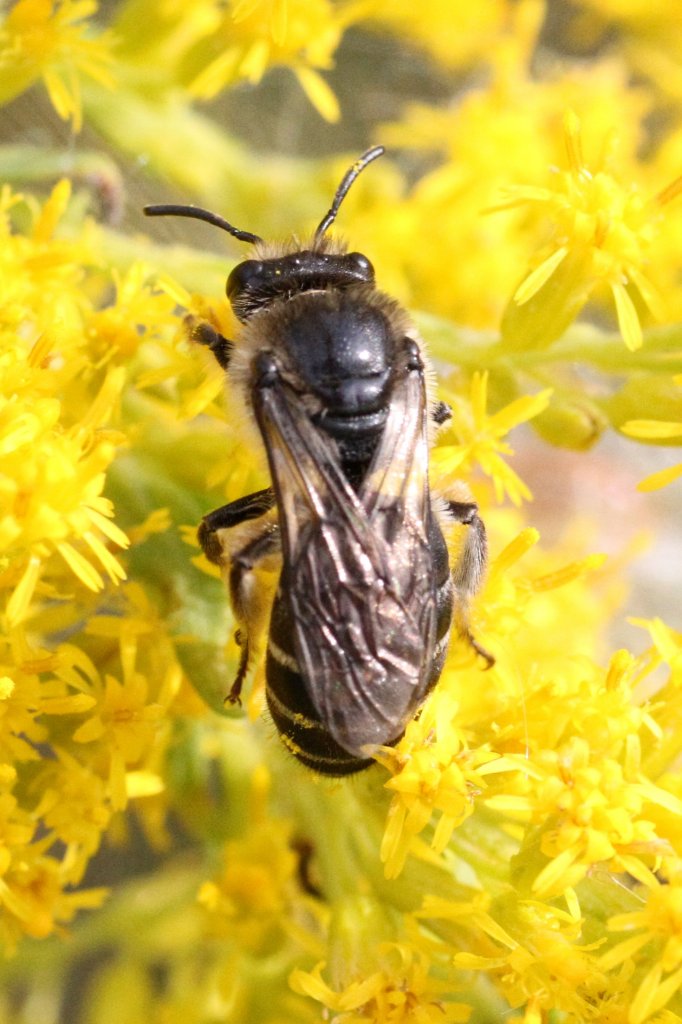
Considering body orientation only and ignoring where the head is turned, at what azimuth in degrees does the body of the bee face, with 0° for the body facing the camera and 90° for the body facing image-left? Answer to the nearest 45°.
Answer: approximately 180°

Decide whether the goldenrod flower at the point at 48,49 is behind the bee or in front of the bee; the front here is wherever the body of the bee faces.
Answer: in front
